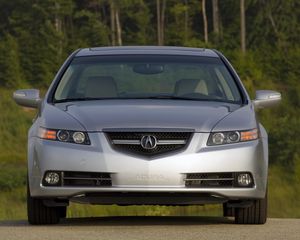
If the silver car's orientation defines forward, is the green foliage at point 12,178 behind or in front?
behind

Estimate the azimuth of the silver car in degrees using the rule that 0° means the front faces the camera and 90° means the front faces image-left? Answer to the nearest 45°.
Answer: approximately 0°
